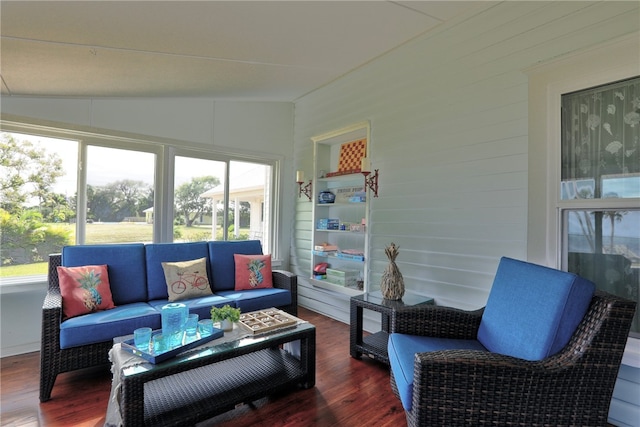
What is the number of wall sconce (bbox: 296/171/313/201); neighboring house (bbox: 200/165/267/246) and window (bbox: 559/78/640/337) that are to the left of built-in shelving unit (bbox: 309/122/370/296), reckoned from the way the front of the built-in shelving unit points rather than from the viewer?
1

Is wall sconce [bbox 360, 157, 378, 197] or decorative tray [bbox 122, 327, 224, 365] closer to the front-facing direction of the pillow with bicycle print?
the decorative tray

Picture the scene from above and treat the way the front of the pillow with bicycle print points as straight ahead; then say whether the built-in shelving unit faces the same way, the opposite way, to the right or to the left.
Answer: to the right

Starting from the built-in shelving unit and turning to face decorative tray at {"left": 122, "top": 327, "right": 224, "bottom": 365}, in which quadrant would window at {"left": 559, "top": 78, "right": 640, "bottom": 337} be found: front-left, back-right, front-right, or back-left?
front-left

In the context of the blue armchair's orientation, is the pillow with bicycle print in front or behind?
in front

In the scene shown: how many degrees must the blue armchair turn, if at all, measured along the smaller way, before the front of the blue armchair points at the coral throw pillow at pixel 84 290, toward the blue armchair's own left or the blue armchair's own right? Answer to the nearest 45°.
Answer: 0° — it already faces it

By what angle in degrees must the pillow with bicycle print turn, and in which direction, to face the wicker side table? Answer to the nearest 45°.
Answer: approximately 45° to its left

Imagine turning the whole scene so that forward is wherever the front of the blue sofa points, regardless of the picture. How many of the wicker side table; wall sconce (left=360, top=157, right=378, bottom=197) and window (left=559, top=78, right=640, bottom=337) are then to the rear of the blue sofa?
0

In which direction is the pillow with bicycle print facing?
toward the camera

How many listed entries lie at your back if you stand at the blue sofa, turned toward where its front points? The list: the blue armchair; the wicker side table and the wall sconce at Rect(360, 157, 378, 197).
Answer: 0

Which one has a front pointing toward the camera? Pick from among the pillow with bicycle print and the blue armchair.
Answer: the pillow with bicycle print

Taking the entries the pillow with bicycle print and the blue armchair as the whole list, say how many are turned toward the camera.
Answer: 1

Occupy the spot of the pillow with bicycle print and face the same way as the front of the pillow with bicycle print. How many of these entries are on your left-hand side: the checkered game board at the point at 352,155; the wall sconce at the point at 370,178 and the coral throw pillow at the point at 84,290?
2

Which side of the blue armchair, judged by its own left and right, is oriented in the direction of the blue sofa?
front

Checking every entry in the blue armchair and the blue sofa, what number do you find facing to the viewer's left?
1

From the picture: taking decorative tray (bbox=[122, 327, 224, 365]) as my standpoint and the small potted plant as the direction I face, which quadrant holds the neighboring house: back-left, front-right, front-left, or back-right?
front-left

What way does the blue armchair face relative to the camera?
to the viewer's left

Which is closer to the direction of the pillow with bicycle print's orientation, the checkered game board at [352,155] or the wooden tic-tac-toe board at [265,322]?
the wooden tic-tac-toe board

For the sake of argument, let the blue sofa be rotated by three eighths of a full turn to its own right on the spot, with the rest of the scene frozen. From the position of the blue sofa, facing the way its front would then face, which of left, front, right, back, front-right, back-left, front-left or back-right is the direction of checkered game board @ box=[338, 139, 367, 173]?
back

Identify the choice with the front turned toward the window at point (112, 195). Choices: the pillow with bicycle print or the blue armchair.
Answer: the blue armchair
